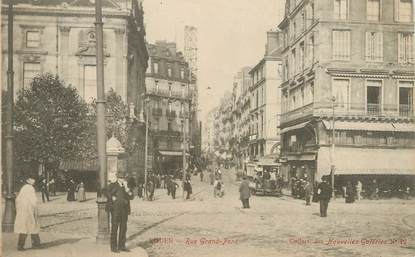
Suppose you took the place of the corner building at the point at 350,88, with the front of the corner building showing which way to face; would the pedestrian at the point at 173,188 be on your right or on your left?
on your right

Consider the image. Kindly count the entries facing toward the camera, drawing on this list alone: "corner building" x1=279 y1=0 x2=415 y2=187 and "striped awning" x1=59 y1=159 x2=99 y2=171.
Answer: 2

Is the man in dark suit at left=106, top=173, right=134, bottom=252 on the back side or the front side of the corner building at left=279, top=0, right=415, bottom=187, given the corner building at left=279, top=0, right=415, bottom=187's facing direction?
on the front side

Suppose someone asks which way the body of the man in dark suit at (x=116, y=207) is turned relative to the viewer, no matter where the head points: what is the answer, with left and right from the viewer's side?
facing the viewer and to the right of the viewer

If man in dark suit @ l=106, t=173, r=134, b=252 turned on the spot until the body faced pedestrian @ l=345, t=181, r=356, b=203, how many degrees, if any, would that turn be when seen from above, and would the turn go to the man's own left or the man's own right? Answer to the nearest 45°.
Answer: approximately 90° to the man's own left

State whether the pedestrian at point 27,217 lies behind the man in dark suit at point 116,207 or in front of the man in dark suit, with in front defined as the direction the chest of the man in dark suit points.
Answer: behind

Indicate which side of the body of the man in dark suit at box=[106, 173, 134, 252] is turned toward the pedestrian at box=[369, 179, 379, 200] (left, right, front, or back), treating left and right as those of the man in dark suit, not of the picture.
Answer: left

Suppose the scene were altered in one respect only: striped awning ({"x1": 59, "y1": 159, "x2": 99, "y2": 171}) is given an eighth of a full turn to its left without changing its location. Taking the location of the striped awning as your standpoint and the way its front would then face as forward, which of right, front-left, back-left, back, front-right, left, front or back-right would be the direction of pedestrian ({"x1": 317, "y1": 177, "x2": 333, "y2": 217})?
front-left

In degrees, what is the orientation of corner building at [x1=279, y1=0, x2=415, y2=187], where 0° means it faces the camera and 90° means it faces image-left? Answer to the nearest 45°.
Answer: approximately 0°

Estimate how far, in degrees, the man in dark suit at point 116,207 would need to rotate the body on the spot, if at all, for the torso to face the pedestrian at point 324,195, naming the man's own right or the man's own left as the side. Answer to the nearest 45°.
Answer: approximately 90° to the man's own left

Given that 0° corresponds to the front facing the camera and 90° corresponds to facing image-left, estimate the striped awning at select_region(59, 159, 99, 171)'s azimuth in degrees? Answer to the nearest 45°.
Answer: approximately 0°

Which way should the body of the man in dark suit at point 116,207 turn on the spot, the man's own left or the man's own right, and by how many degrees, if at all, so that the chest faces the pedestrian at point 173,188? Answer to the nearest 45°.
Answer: approximately 135° to the man's own left

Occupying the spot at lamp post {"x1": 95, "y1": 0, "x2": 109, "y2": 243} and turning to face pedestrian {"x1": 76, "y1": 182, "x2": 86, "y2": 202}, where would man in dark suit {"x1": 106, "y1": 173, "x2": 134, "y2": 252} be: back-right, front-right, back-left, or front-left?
back-right

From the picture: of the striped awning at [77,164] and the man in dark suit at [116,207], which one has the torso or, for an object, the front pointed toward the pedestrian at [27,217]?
the striped awning
